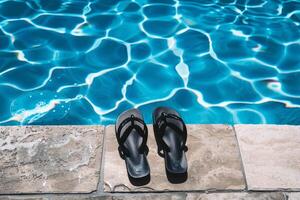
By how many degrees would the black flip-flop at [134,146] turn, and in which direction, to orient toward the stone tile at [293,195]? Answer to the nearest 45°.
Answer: approximately 135° to its right

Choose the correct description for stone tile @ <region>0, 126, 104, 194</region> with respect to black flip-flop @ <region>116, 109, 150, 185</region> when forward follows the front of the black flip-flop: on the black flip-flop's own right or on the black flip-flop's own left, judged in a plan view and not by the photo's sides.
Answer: on the black flip-flop's own left

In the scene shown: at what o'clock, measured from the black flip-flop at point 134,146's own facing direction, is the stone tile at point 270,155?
The stone tile is roughly at 3 o'clock from the black flip-flop.

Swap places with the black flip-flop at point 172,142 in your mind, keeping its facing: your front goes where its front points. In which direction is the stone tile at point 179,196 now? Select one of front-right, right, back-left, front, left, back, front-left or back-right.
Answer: back

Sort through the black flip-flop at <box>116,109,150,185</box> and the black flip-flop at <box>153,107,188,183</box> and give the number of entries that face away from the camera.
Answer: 2

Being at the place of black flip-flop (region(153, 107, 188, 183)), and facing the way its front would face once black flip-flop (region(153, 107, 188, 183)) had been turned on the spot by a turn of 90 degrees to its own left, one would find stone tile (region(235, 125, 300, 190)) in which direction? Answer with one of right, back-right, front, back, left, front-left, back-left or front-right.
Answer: back

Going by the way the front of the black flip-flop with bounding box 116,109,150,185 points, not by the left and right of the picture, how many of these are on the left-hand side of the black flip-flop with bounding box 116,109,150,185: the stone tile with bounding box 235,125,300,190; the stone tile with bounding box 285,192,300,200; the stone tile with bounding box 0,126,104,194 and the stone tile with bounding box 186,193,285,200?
1

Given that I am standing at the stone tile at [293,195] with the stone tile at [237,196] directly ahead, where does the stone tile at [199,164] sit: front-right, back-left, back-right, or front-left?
front-right

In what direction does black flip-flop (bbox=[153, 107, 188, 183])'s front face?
away from the camera

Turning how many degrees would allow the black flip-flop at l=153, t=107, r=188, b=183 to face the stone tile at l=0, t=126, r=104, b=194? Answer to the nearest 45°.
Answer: approximately 90° to its left

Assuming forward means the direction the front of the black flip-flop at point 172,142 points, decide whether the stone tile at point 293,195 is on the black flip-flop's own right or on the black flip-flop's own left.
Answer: on the black flip-flop's own right

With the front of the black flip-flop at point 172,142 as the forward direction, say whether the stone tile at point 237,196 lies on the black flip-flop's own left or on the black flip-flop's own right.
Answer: on the black flip-flop's own right

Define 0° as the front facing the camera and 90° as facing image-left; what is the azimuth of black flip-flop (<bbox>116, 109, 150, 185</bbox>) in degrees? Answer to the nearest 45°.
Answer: approximately 180°
